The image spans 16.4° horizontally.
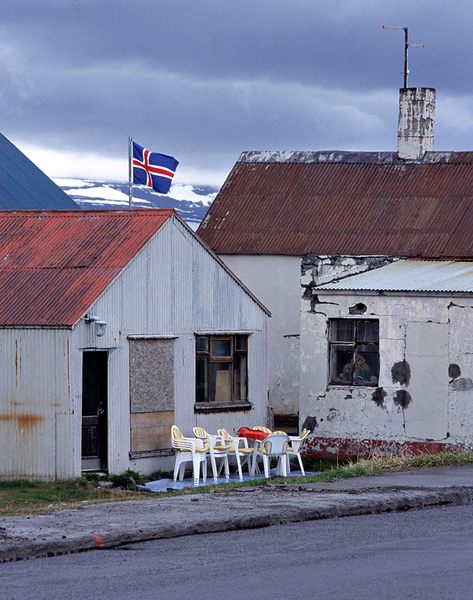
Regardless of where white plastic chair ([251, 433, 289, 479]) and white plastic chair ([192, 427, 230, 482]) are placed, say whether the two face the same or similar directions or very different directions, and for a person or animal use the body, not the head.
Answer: very different directions

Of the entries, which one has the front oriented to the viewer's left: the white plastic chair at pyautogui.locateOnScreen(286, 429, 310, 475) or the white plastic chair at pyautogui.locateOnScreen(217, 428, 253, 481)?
the white plastic chair at pyautogui.locateOnScreen(286, 429, 310, 475)

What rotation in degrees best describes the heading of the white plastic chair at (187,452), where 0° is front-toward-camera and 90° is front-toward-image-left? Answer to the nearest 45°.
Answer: approximately 315°

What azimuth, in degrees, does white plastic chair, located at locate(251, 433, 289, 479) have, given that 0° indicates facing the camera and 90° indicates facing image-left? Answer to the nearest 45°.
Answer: approximately 135°

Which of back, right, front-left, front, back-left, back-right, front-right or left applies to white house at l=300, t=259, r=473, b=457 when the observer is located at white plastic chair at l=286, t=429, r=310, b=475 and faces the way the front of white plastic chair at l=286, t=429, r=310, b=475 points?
back-right

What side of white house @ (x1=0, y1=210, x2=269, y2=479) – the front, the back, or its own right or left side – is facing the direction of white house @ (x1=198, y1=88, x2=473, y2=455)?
left

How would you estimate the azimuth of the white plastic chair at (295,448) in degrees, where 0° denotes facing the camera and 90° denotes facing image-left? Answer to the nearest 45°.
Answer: approximately 90°

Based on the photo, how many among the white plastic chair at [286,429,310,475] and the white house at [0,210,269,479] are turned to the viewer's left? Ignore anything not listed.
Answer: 1
